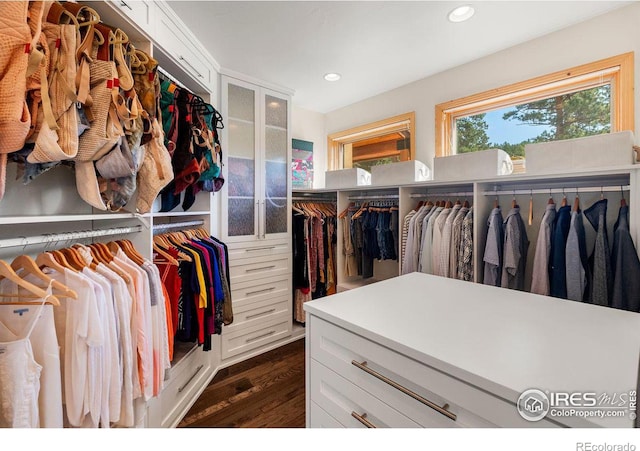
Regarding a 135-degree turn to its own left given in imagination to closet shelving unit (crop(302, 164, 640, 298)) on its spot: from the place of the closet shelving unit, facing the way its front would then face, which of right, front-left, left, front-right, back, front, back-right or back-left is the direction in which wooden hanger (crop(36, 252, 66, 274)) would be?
back-right

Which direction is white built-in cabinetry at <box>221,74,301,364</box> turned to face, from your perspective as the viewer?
facing the viewer and to the right of the viewer

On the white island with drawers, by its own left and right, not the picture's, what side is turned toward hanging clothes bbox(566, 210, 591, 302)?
back

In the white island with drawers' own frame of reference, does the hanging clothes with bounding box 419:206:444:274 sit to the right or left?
on its right

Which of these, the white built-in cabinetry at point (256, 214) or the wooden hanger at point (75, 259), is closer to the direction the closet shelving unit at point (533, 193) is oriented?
the wooden hanger

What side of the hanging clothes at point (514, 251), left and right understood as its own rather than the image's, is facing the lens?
left

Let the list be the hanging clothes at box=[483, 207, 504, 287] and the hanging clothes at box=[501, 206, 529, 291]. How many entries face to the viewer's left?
2

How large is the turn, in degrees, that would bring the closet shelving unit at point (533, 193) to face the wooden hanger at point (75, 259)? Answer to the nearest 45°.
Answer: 0° — it already faces it

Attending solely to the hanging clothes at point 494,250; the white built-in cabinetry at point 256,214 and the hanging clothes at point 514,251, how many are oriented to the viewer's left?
2

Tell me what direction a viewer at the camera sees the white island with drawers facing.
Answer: facing the viewer and to the left of the viewer

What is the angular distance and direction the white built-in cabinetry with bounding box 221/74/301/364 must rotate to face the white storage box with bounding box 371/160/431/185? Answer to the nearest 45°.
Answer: approximately 45° to its left
